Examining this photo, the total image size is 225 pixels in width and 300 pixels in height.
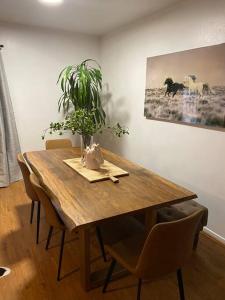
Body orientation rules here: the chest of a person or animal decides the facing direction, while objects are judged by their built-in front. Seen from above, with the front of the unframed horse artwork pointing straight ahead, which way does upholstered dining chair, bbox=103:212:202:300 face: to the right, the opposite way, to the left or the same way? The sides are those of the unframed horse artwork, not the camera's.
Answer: to the right

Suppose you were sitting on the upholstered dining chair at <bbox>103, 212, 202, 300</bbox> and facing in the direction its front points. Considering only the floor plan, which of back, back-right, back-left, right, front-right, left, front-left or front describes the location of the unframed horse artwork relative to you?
front-right

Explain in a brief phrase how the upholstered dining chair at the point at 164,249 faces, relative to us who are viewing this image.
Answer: facing away from the viewer and to the left of the viewer

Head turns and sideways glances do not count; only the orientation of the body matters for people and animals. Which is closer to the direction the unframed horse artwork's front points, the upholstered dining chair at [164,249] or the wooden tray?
the wooden tray

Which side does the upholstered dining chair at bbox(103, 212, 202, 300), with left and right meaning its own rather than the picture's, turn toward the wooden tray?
front

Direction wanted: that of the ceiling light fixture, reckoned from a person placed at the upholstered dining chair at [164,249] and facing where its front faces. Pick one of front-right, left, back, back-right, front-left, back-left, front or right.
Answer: front

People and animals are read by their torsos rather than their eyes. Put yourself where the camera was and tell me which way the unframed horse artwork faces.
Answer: facing the viewer and to the left of the viewer

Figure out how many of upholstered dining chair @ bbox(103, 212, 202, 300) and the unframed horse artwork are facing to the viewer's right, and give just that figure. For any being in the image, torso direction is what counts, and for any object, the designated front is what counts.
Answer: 0

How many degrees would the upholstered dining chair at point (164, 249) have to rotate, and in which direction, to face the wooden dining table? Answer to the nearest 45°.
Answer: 0° — it already faces it

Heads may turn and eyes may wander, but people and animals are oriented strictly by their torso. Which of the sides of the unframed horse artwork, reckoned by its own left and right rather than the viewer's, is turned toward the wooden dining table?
front

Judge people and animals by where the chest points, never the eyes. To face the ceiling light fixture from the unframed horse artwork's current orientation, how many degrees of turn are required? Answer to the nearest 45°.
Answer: approximately 45° to its right

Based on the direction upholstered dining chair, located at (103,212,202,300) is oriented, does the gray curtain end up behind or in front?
in front
